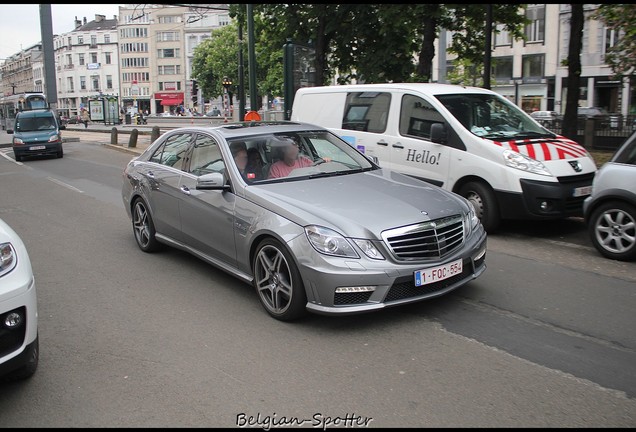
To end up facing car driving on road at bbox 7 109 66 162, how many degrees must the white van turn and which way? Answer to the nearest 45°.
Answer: approximately 180°

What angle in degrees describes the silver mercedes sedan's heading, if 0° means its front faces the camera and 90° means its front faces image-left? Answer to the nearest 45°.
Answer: approximately 315°

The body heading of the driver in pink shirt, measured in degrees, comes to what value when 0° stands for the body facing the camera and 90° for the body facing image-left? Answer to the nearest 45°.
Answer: approximately 315°

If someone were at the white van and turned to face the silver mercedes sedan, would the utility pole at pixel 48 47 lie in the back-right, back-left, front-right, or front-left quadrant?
back-right

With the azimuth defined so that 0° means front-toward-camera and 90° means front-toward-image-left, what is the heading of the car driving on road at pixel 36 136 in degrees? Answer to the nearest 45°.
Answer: approximately 0°

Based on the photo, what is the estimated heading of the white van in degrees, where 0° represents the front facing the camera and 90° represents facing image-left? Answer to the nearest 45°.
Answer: approximately 315°

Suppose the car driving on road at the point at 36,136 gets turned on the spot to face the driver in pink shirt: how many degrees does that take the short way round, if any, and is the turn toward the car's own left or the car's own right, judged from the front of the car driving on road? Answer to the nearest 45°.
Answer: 0° — it already faces them

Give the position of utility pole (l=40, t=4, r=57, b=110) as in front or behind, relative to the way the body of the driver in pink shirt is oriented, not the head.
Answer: behind

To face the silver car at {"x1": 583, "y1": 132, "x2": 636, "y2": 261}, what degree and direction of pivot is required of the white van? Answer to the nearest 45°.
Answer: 0° — it already faces it
